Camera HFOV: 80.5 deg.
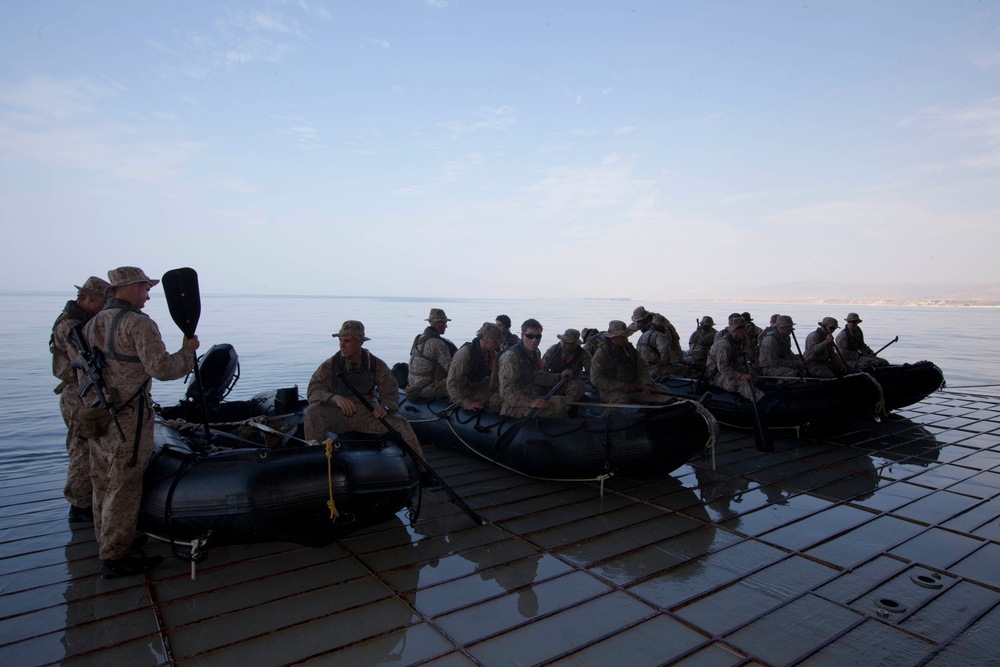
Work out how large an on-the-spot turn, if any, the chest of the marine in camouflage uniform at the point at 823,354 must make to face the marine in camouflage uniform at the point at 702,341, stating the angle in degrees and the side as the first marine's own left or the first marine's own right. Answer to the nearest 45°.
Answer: approximately 135° to the first marine's own right

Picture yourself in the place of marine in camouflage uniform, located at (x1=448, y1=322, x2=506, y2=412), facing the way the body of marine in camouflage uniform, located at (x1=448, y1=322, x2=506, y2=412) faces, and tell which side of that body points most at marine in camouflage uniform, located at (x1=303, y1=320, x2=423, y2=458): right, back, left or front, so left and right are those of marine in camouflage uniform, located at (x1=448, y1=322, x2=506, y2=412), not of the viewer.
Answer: right

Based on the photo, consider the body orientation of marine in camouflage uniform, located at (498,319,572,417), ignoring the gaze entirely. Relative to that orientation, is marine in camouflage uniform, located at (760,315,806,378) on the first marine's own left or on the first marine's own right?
on the first marine's own left

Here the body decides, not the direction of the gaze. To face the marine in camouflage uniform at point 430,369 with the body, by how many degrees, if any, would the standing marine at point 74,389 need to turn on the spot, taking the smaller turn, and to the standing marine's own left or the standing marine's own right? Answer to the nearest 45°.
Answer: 0° — they already face them

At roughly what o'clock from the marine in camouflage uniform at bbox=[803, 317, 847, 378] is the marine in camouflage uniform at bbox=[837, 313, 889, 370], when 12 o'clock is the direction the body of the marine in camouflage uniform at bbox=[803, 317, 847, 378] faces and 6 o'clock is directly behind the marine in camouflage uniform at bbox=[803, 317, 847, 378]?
the marine in camouflage uniform at bbox=[837, 313, 889, 370] is roughly at 8 o'clock from the marine in camouflage uniform at bbox=[803, 317, 847, 378].

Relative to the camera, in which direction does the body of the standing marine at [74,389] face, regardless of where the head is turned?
to the viewer's right

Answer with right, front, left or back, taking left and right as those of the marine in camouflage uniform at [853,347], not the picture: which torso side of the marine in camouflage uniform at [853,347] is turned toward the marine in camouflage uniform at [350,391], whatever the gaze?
right

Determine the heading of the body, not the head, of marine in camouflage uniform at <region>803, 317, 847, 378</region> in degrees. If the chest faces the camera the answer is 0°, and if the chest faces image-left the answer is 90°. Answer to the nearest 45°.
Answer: approximately 315°

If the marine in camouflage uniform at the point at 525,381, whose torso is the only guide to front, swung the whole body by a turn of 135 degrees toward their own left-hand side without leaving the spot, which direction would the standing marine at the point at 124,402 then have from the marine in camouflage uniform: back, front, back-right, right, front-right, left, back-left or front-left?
back-left

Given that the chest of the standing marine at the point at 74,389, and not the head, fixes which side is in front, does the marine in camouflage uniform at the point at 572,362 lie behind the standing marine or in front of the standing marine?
in front

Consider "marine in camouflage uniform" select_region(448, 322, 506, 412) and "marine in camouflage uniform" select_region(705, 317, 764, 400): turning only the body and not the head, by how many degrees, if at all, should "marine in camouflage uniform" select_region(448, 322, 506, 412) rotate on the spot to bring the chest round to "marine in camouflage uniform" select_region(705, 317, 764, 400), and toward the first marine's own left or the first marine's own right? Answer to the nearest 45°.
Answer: approximately 45° to the first marine's own left

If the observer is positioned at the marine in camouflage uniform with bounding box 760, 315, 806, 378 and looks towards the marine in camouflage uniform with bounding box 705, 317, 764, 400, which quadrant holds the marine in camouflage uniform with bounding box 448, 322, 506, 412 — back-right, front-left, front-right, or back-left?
front-right

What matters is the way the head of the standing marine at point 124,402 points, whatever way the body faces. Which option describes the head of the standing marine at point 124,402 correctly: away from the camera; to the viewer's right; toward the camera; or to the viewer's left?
to the viewer's right

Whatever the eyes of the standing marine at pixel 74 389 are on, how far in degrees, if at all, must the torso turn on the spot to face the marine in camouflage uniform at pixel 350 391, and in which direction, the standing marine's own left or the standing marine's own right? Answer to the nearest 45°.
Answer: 0° — they already face them

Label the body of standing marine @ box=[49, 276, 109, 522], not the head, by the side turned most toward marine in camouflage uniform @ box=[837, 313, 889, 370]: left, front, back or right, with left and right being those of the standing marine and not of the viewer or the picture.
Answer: front

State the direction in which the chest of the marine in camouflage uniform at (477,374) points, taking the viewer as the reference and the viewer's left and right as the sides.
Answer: facing the viewer and to the right of the viewer

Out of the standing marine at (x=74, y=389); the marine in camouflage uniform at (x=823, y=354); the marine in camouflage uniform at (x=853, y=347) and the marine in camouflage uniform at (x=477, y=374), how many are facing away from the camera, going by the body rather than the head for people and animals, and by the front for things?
0

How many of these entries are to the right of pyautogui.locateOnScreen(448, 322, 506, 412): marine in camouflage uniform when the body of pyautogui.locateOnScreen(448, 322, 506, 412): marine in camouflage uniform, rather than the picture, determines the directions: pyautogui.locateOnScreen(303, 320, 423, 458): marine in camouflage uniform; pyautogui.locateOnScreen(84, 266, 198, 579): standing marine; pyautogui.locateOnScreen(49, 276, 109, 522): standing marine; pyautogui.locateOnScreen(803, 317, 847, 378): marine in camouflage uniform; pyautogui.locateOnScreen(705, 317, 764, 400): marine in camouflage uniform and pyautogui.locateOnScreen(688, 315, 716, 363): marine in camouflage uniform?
3

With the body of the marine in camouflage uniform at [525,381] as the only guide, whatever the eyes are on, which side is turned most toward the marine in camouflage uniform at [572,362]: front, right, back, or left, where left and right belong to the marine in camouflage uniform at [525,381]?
left
